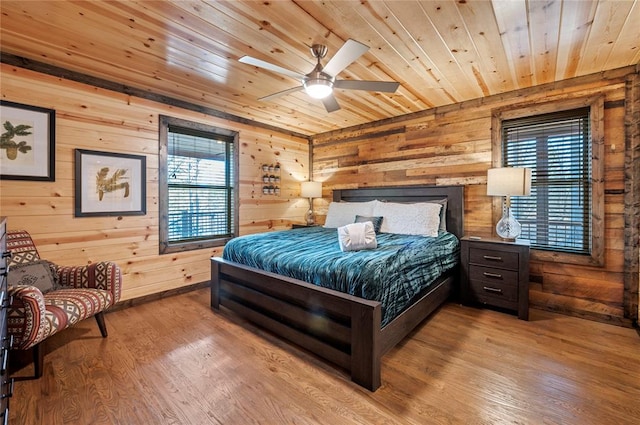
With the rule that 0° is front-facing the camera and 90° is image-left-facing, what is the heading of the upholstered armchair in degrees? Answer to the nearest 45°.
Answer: approximately 315°

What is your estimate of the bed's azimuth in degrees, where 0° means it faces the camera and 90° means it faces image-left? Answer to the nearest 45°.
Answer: approximately 45°

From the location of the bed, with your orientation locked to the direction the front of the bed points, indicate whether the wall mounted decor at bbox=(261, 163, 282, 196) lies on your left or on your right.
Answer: on your right

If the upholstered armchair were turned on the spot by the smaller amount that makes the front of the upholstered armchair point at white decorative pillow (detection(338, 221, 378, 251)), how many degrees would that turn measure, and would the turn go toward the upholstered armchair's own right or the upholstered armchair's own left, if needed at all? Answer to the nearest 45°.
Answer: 0° — it already faces it

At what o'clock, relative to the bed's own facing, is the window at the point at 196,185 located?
The window is roughly at 3 o'clock from the bed.

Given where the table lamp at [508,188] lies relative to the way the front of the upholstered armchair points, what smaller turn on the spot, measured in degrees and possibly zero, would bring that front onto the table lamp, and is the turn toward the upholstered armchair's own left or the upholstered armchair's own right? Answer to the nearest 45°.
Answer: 0° — it already faces it

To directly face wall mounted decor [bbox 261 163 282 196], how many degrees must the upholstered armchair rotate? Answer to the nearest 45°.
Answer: approximately 45° to its left

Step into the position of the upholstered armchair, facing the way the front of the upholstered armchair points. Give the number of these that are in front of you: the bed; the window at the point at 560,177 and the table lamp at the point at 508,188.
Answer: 3
